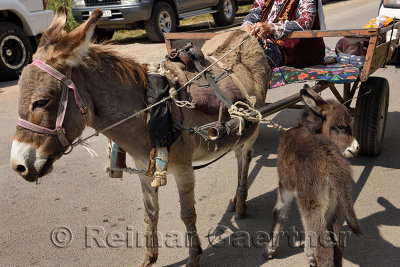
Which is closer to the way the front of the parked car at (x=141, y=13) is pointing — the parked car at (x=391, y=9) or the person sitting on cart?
the person sitting on cart

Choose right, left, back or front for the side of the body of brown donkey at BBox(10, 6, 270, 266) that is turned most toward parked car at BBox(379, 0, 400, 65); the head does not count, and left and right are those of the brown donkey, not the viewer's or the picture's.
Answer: back

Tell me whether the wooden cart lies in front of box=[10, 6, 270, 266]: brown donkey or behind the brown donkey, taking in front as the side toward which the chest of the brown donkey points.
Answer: behind

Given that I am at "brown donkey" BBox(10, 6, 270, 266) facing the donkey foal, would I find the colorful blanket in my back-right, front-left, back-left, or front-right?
front-left

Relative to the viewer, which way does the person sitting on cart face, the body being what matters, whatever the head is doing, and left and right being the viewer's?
facing the viewer and to the left of the viewer

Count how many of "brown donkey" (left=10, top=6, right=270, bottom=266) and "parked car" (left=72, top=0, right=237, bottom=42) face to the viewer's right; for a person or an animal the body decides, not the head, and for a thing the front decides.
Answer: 0

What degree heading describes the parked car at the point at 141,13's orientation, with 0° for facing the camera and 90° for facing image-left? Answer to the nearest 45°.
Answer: approximately 45°

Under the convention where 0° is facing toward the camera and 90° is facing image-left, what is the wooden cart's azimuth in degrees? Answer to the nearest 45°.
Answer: approximately 45°

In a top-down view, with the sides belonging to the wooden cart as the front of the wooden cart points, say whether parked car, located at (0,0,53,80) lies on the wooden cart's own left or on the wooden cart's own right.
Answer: on the wooden cart's own right
